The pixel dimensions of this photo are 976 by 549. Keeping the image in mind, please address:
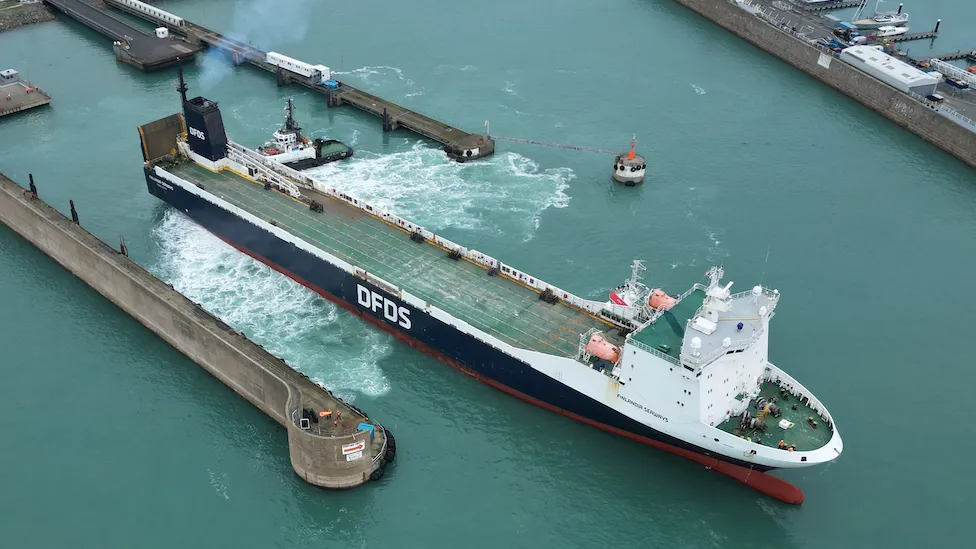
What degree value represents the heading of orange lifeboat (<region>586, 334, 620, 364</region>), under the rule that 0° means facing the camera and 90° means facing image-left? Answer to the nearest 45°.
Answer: approximately 315°

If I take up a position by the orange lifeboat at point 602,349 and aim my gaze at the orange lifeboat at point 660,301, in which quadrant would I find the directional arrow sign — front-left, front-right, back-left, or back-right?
back-left

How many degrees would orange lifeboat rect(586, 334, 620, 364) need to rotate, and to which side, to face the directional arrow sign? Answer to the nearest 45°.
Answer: approximately 90° to its right

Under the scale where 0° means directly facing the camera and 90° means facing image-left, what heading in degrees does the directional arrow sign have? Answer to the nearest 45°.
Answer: approximately 0°

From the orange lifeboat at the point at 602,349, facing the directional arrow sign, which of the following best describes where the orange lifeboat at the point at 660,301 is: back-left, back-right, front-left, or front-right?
back-right

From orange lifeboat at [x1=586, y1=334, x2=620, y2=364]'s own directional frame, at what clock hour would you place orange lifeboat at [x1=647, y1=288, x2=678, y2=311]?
orange lifeboat at [x1=647, y1=288, x2=678, y2=311] is roughly at 9 o'clock from orange lifeboat at [x1=586, y1=334, x2=620, y2=364].

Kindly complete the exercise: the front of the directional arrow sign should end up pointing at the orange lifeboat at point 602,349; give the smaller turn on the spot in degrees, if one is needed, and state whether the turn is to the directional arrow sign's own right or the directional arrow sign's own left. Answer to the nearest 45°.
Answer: approximately 90° to the directional arrow sign's own left

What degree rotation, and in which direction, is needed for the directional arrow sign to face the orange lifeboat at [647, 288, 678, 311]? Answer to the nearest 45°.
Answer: approximately 90° to its left
